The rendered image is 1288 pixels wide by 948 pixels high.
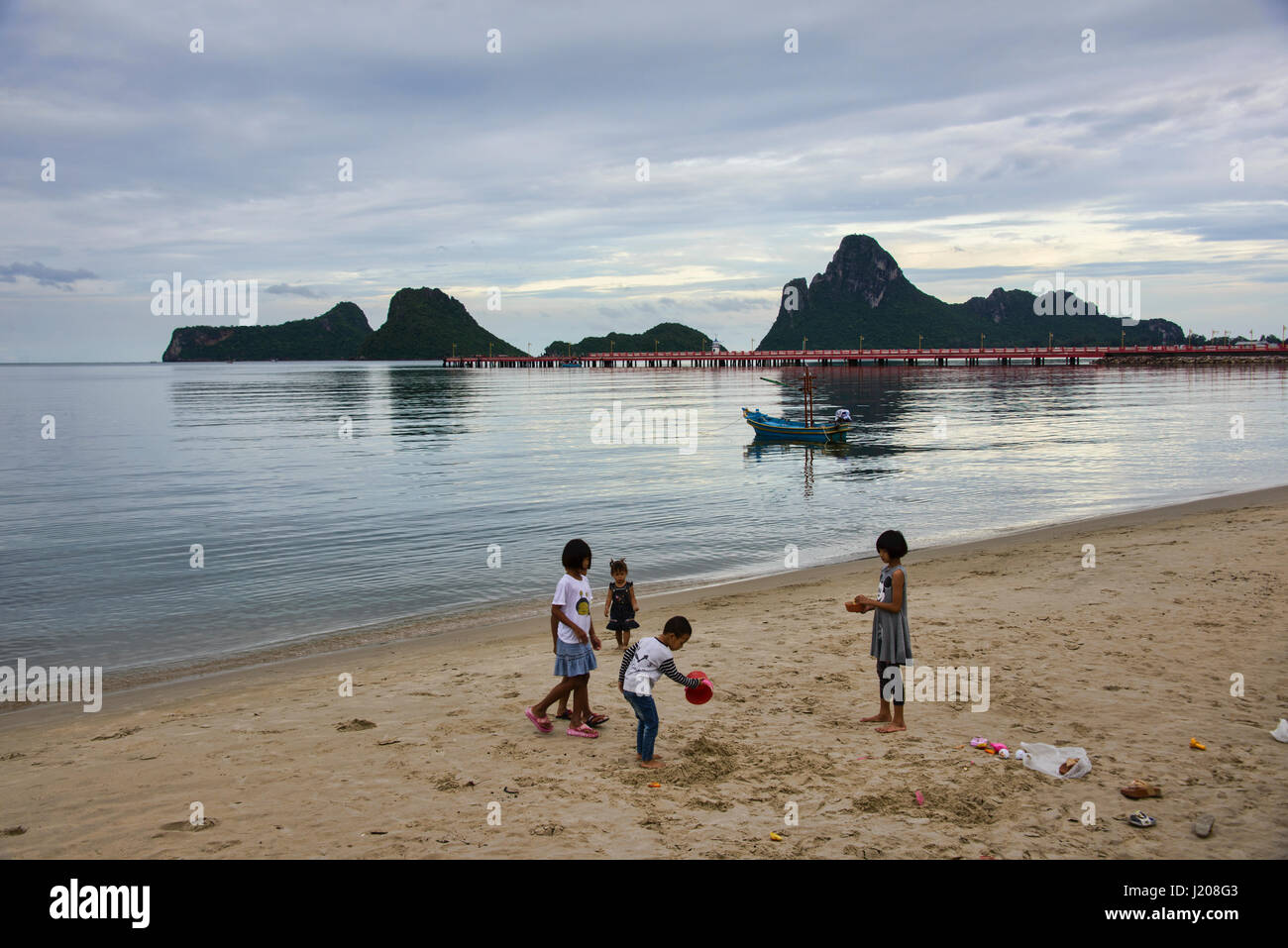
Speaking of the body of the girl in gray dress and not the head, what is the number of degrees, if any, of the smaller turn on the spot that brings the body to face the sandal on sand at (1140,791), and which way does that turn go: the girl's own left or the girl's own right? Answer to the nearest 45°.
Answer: approximately 135° to the girl's own left

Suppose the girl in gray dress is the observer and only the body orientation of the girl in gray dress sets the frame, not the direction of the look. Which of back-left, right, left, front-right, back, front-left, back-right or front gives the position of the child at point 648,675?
front-left

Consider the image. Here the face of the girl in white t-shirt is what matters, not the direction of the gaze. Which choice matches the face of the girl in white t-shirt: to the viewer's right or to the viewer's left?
to the viewer's right

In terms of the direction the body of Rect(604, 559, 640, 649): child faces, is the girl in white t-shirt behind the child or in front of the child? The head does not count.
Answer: in front

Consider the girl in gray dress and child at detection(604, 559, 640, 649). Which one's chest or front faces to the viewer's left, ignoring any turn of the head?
the girl in gray dress

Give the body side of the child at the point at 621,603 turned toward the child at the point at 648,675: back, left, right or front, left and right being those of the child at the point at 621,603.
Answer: front

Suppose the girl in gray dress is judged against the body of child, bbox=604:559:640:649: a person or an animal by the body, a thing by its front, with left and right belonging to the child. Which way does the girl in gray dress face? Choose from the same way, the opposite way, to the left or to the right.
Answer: to the right

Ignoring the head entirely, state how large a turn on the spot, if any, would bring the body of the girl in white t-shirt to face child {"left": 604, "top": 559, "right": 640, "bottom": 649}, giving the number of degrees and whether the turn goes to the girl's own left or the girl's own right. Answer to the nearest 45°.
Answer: approximately 135° to the girl's own left

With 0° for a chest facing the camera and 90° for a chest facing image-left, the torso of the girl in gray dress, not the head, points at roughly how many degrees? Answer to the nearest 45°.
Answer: approximately 90°
